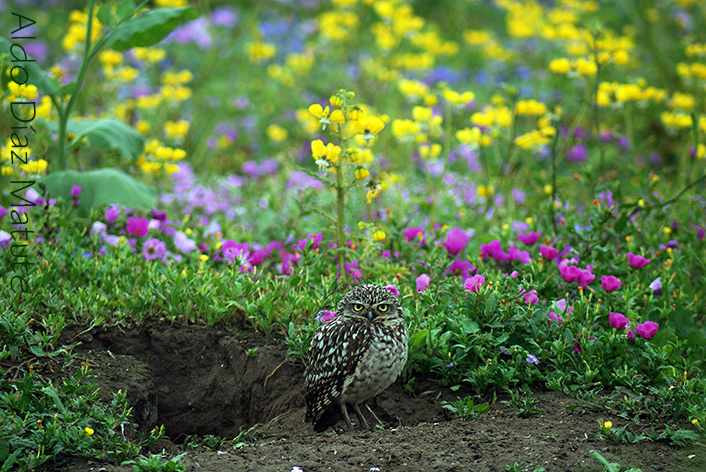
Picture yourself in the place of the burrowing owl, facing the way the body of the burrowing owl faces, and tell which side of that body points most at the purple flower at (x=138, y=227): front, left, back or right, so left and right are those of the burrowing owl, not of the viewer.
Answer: back

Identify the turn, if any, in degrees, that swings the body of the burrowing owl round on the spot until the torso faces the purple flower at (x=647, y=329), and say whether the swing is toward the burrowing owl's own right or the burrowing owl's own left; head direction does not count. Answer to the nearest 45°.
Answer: approximately 45° to the burrowing owl's own left

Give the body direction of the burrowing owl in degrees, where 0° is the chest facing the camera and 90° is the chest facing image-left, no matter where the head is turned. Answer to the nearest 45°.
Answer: approximately 315°

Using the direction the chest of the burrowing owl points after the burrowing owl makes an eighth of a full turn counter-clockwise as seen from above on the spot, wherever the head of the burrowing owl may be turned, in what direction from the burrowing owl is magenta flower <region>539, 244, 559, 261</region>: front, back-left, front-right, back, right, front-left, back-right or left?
front-left

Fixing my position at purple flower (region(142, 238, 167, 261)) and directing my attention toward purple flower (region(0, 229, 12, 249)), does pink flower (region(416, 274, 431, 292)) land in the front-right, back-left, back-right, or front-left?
back-left

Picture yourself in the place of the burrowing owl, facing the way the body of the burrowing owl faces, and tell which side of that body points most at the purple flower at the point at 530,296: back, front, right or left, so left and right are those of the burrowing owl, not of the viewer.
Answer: left

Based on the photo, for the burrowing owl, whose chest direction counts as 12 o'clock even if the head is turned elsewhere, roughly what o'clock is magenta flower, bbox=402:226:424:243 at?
The magenta flower is roughly at 8 o'clock from the burrowing owl.

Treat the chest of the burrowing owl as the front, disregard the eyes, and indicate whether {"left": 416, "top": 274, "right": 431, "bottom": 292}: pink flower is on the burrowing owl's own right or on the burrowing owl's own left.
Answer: on the burrowing owl's own left

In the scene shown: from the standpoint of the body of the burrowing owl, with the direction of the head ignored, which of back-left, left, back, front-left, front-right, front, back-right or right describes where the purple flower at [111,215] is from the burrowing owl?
back

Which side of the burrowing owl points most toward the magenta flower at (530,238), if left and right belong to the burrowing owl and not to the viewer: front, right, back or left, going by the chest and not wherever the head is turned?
left

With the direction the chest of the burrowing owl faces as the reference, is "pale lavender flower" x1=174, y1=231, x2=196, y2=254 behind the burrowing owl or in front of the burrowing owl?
behind
